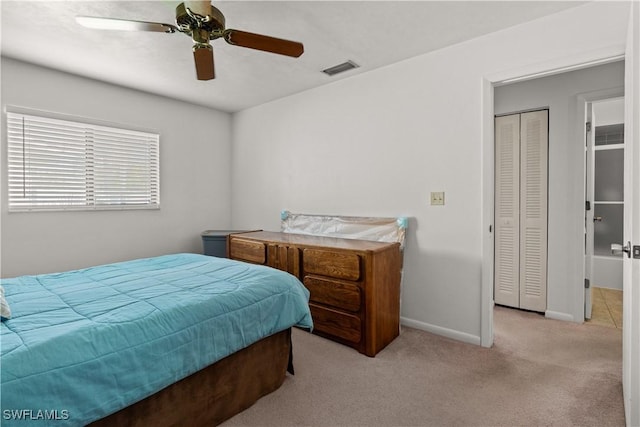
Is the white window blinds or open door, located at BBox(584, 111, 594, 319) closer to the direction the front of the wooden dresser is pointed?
the white window blinds

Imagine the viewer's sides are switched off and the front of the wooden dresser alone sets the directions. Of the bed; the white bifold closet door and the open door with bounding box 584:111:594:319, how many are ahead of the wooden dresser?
1

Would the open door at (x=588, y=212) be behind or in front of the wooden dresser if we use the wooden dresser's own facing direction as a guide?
behind

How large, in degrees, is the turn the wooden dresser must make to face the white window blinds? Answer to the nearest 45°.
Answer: approximately 45° to its right

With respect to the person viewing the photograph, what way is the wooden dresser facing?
facing the viewer and to the left of the viewer

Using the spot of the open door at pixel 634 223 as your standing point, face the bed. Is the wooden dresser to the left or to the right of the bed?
right

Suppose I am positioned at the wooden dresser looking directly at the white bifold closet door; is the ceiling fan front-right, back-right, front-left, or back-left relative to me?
back-right

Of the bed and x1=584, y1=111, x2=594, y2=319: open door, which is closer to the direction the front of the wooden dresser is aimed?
the bed

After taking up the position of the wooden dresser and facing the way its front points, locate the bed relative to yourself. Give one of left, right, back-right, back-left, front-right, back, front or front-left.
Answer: front
